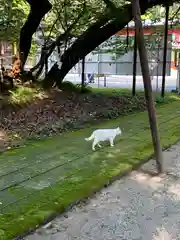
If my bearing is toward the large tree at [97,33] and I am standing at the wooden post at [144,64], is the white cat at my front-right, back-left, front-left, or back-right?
front-left

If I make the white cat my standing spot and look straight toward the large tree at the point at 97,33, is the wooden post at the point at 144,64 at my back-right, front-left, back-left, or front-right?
back-right

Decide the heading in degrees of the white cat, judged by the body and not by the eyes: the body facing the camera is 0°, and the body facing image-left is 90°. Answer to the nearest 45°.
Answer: approximately 270°

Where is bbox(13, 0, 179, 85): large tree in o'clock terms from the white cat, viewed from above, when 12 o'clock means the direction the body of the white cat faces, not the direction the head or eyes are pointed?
The large tree is roughly at 9 o'clock from the white cat.

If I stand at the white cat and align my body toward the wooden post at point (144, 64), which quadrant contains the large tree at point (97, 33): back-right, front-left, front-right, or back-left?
back-left
